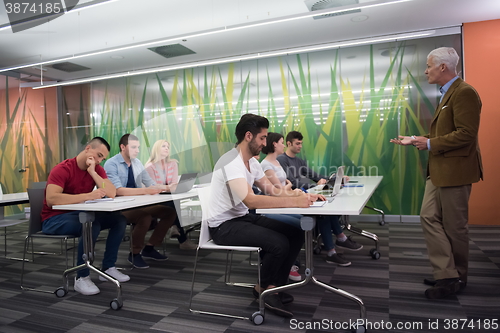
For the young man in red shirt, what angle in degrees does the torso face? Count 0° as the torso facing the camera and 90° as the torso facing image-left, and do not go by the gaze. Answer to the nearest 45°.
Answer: approximately 315°

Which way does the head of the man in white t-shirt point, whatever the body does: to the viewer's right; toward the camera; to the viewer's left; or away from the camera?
to the viewer's right

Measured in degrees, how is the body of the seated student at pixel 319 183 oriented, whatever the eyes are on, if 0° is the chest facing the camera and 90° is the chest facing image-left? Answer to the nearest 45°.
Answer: approximately 315°

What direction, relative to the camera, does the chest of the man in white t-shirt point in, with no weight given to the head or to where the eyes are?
to the viewer's right

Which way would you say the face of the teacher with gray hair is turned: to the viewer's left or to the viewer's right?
to the viewer's left

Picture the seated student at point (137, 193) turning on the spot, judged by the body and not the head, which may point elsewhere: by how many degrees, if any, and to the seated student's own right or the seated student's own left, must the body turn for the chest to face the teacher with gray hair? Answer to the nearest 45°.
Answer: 0° — they already face them

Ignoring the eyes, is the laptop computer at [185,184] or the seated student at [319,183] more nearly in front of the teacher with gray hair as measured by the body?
the laptop computer

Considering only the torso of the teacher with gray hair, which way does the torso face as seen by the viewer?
to the viewer's left

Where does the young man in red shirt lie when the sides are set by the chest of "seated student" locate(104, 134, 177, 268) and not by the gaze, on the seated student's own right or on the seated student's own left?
on the seated student's own right

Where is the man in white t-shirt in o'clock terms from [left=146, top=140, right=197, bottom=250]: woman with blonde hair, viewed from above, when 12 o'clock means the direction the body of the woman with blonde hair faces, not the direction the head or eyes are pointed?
The man in white t-shirt is roughly at 1 o'clock from the woman with blonde hair.

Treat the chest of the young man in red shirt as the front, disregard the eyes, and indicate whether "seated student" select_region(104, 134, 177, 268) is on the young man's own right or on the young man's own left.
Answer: on the young man's own left

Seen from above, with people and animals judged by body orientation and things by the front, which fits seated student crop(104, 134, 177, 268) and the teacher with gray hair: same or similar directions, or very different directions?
very different directions
